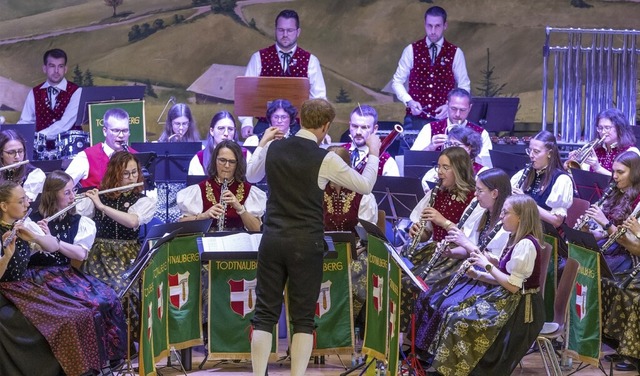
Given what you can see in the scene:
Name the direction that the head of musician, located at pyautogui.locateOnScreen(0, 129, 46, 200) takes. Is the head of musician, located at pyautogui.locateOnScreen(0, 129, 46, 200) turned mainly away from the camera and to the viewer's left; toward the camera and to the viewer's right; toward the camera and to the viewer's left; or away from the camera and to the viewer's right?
toward the camera and to the viewer's right

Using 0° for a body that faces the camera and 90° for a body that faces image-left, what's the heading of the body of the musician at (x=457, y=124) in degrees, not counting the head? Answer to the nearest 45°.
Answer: approximately 0°

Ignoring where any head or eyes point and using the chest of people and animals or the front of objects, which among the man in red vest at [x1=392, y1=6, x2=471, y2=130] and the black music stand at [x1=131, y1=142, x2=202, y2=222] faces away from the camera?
the black music stand

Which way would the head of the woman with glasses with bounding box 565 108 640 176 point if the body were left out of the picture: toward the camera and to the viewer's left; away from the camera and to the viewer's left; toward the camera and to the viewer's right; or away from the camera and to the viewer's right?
toward the camera and to the viewer's left

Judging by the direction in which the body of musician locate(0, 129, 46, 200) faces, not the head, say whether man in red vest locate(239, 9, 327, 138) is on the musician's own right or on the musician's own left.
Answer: on the musician's own left

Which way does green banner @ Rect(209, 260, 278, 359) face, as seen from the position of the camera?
facing the viewer

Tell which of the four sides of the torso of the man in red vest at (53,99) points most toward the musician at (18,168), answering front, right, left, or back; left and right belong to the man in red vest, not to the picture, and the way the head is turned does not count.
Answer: front

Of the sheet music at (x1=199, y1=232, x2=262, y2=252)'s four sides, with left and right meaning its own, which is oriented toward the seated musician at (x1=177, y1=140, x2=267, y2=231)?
back

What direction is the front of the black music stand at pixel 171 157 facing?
away from the camera

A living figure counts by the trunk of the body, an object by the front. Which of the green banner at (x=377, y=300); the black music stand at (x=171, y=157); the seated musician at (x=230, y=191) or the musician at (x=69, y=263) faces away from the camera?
the black music stand

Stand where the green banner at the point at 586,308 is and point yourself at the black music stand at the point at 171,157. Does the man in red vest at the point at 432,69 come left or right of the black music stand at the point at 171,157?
right

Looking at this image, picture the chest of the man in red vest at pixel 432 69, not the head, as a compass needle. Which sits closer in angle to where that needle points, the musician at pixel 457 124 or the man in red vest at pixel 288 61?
the musician

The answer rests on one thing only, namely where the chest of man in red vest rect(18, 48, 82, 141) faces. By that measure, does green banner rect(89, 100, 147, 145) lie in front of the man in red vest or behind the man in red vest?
in front

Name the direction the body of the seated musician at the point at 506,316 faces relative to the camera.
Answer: to the viewer's left

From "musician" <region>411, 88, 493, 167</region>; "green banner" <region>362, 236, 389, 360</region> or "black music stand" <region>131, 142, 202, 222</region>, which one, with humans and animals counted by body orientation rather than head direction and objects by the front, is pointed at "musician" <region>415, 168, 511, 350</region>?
"musician" <region>411, 88, 493, 167</region>

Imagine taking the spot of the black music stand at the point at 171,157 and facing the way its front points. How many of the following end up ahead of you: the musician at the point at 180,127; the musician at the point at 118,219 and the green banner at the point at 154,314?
1
